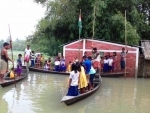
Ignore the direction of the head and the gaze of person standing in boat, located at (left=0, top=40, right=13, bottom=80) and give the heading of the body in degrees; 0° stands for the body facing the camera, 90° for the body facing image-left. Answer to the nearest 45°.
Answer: approximately 270°

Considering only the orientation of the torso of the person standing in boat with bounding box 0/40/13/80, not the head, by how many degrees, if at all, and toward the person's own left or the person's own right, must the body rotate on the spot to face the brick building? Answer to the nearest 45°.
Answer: approximately 45° to the person's own left
